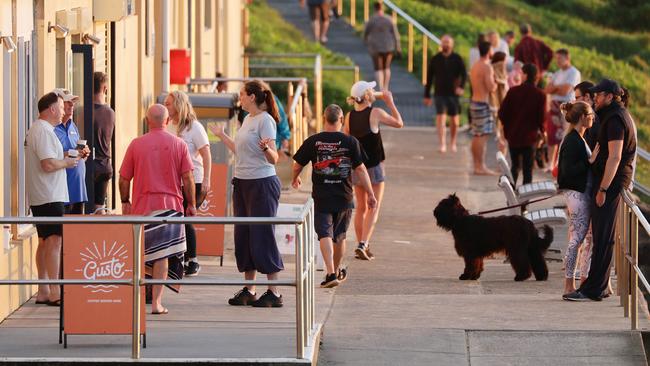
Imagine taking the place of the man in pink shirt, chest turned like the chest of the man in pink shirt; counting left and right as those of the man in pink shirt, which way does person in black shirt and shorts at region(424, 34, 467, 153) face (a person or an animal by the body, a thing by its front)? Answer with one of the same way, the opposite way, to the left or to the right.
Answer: the opposite way

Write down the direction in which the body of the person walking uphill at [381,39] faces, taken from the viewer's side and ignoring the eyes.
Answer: away from the camera

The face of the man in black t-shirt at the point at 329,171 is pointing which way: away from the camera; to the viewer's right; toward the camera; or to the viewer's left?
away from the camera

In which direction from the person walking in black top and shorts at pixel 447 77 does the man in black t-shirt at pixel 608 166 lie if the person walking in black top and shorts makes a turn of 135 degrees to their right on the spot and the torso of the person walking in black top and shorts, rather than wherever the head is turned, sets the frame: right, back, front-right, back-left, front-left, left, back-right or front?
back-left

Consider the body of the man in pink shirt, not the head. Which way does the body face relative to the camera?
away from the camera

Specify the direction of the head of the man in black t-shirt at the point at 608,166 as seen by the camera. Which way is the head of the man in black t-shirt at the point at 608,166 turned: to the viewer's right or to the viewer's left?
to the viewer's left

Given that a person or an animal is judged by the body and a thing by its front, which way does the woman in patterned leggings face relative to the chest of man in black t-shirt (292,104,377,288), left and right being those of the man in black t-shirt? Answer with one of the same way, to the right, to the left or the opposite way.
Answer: to the right

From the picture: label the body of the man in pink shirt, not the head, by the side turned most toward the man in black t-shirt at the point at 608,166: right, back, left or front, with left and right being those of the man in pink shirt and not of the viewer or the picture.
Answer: right

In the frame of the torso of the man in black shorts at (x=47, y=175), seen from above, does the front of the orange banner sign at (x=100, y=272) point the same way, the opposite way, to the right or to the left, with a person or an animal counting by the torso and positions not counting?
to the right

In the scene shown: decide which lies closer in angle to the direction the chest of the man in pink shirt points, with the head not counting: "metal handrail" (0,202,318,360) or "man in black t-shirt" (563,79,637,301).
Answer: the man in black t-shirt
